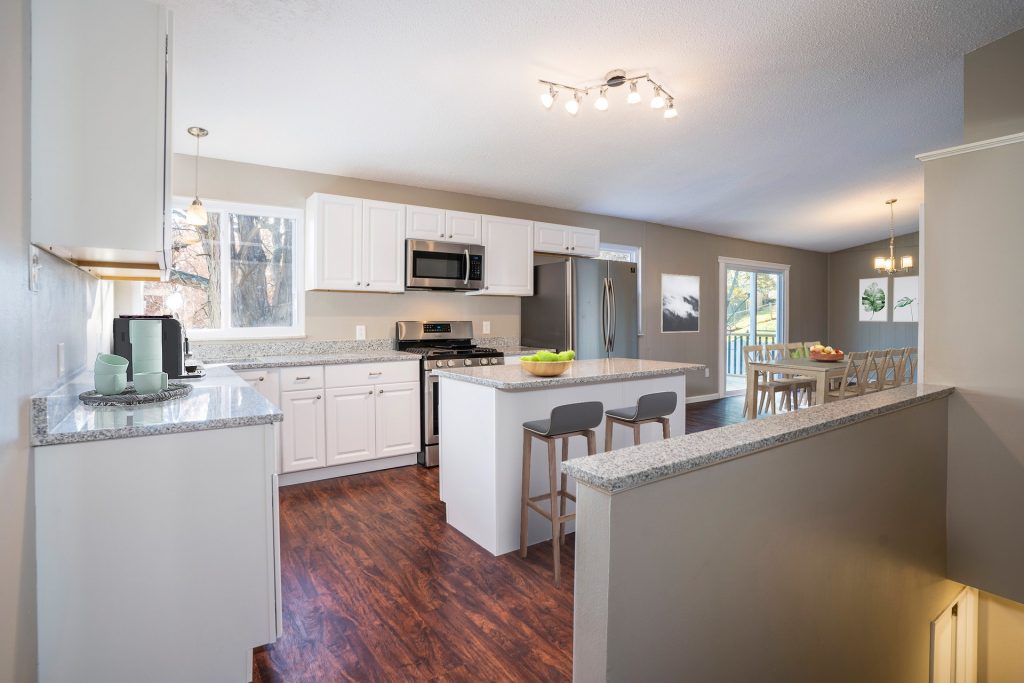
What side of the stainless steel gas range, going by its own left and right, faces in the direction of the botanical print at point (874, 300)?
left

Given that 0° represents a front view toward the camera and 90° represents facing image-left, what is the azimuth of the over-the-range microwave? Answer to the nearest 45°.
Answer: approximately 315°

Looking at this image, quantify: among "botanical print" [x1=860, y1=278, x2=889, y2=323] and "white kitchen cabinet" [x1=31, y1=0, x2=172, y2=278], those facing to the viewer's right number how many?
1

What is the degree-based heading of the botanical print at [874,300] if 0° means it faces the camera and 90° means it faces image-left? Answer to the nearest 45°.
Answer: approximately 0°

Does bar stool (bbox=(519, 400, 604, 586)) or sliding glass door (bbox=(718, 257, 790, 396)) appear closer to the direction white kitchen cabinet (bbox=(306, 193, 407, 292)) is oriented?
the bar stool

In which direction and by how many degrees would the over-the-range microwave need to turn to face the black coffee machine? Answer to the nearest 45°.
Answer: approximately 90° to its right

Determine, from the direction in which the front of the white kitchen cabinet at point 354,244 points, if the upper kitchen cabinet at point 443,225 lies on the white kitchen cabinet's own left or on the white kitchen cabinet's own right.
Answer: on the white kitchen cabinet's own left

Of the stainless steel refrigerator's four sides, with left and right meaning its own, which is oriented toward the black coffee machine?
right

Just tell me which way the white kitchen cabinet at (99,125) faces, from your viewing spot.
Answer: facing to the right of the viewer

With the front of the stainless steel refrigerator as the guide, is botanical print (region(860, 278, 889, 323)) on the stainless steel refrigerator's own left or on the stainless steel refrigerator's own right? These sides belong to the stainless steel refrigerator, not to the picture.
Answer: on the stainless steel refrigerator's own left

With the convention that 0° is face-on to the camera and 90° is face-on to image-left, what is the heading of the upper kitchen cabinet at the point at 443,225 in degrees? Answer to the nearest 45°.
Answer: approximately 315°
